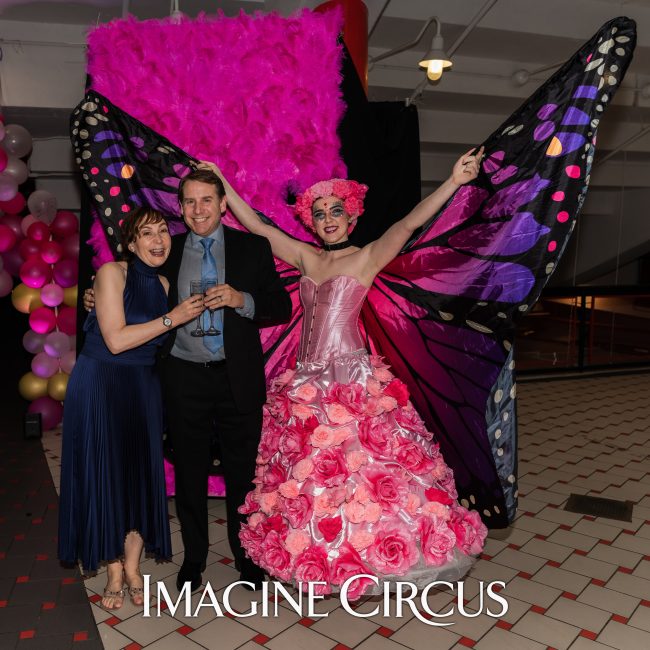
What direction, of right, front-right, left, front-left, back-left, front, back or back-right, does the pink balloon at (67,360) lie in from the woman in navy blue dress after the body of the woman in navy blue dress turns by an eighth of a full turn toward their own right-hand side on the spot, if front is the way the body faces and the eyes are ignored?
back

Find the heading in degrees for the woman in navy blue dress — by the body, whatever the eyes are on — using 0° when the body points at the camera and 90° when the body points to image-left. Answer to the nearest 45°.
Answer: approximately 315°

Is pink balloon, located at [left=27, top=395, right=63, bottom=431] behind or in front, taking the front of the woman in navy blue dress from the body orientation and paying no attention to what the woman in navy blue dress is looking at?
behind

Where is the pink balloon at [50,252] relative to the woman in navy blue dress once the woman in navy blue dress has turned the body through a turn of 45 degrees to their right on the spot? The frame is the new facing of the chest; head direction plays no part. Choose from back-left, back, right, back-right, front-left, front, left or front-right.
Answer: back

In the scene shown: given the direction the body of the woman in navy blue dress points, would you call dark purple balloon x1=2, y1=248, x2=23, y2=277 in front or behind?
behind

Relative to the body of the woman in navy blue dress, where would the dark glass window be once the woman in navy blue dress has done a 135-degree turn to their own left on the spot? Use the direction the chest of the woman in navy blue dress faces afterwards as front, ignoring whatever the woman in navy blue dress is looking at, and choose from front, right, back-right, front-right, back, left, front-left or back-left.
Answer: front-right

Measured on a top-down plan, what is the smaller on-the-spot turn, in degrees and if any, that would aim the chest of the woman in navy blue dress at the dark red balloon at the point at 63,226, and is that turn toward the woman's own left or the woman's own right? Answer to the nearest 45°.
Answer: approximately 135° to the woman's own left
